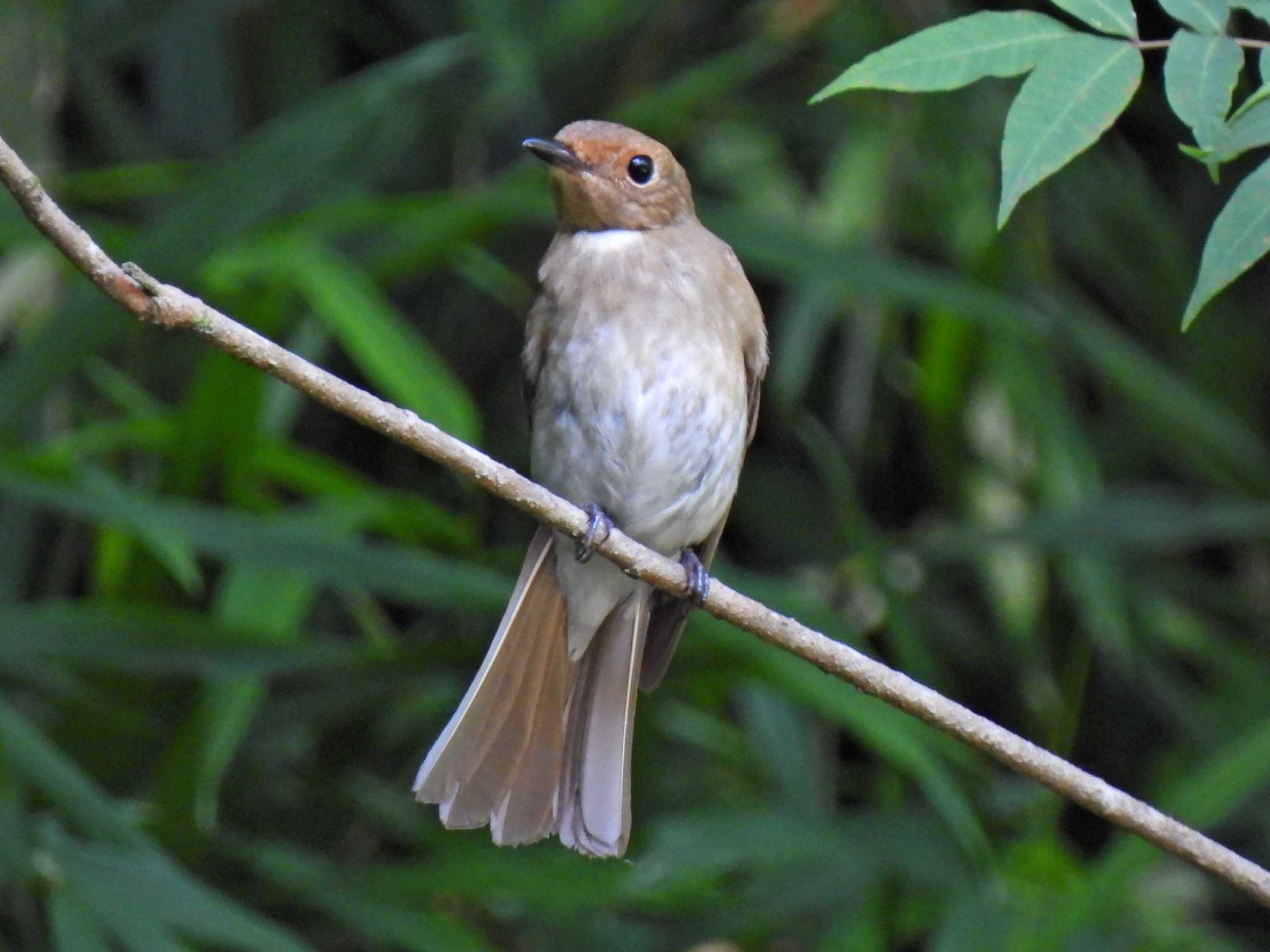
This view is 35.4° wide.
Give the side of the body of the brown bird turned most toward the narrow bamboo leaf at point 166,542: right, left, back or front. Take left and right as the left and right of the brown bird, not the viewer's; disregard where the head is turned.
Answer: back

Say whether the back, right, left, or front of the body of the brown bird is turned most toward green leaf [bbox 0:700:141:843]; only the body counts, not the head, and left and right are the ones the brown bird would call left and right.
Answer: right

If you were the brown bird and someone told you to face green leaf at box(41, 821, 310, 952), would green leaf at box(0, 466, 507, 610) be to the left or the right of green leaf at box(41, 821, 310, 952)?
right

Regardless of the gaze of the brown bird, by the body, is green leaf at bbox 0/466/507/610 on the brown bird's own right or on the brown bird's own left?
on the brown bird's own right

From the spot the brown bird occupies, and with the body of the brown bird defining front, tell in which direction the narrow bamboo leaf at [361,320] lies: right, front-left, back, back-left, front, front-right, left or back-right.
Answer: back-right

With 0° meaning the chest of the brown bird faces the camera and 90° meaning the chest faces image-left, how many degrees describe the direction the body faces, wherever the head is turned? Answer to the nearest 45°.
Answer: approximately 0°

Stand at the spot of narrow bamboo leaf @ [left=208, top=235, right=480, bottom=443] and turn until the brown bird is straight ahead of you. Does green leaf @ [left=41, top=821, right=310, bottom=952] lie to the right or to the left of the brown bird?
right
